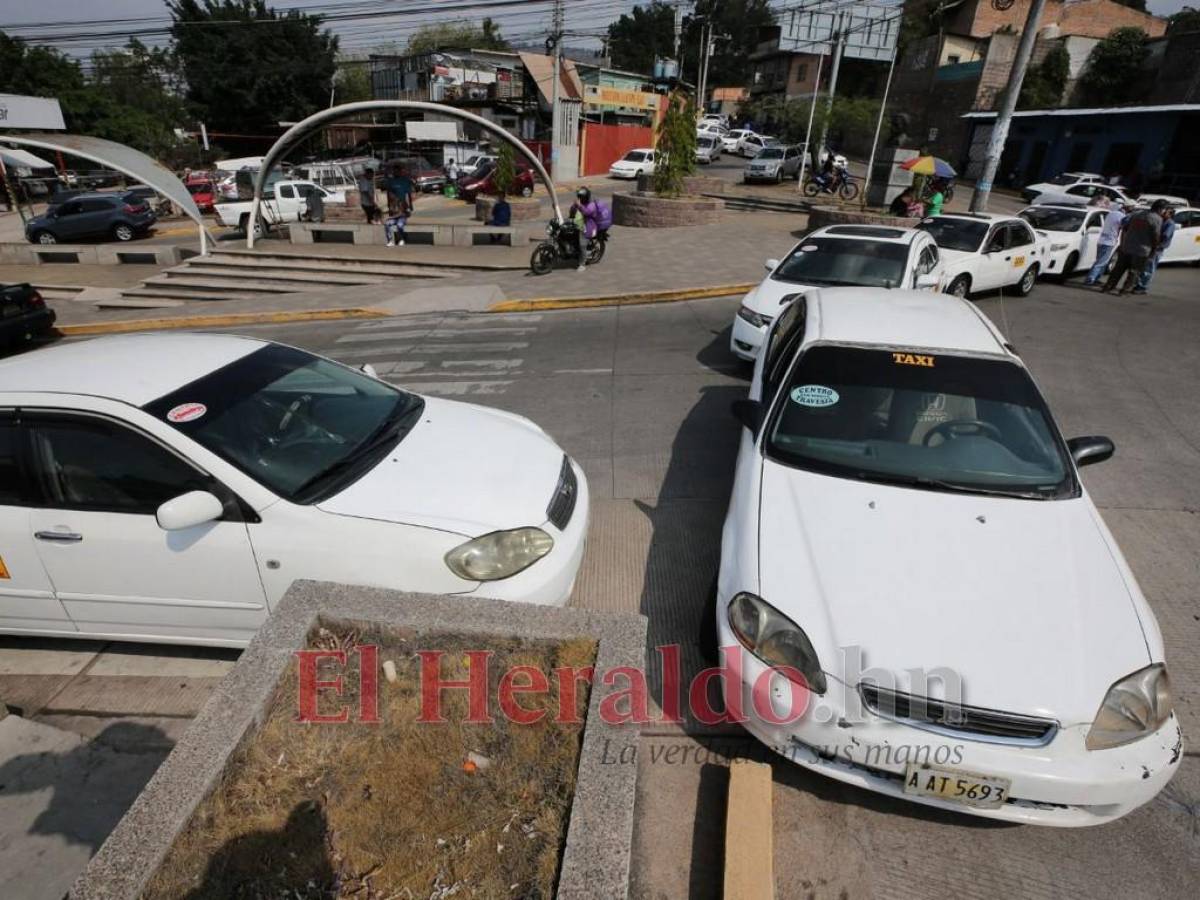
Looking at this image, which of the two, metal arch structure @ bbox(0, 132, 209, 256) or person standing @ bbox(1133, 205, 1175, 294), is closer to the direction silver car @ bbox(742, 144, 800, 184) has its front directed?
the metal arch structure

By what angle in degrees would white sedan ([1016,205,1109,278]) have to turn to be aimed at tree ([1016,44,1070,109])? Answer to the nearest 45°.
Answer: approximately 135° to its right

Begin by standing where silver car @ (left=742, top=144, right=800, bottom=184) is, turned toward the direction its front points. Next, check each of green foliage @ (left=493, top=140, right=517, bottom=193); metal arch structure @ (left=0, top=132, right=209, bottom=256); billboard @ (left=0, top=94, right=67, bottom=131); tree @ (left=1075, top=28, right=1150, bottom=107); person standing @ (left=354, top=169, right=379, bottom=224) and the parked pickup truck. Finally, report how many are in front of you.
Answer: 5

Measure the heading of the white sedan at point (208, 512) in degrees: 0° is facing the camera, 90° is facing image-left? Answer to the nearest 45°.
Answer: approximately 315°

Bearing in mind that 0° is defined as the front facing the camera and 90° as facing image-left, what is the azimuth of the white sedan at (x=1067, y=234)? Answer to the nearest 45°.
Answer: approximately 45°

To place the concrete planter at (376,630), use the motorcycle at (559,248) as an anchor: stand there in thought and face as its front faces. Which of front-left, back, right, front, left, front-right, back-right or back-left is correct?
front-left

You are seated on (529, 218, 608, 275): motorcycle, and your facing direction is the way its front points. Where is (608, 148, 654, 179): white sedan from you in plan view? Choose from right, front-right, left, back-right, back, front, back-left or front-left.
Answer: back-right

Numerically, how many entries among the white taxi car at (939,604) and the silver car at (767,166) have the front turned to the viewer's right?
0

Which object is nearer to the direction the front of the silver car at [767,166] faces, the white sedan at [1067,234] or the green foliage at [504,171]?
the green foliage

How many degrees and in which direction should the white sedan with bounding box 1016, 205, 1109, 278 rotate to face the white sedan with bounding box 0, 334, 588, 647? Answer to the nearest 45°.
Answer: approximately 45° to its left

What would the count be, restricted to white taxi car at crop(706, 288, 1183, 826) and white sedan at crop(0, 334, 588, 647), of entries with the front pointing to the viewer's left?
0

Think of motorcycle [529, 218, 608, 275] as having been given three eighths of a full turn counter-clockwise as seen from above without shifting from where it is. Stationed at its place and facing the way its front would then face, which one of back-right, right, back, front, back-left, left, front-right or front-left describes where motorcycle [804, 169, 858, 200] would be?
front-left
